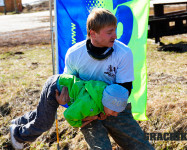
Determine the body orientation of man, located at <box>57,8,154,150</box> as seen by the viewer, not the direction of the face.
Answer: toward the camera

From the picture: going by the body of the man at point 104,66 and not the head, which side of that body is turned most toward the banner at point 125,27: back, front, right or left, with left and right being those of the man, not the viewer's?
back

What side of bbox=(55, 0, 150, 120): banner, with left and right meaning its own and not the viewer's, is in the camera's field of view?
front

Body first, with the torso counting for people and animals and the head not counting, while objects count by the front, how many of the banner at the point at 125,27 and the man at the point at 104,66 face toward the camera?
2

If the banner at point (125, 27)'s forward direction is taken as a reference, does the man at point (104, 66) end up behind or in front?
in front

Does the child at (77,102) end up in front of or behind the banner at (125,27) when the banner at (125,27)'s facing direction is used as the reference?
in front
